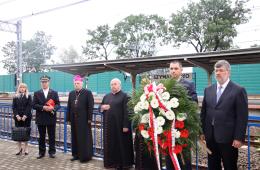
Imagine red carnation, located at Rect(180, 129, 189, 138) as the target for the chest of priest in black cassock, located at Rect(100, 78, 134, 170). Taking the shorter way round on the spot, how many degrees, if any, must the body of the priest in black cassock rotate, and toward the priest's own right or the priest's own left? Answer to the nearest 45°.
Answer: approximately 45° to the priest's own left

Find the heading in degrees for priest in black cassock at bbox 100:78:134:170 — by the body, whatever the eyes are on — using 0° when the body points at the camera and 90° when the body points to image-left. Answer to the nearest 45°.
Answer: approximately 45°

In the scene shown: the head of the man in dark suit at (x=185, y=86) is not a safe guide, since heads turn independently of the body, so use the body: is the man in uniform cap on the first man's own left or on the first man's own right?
on the first man's own right

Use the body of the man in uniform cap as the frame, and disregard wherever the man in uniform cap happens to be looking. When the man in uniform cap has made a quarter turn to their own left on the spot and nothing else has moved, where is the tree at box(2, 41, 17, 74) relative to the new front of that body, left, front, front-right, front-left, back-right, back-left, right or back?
left

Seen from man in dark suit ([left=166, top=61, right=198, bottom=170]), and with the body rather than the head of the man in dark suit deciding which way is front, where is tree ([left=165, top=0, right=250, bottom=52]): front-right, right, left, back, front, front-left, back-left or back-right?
back-right

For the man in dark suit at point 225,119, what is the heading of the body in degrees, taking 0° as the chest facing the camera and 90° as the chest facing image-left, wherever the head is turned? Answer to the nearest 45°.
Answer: approximately 45°

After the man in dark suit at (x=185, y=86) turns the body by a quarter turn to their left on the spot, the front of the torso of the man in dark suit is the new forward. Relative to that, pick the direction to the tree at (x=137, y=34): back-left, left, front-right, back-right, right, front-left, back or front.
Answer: back-left

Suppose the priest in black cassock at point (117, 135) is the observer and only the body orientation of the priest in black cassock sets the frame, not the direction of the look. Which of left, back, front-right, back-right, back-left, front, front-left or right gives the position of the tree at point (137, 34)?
back-right
